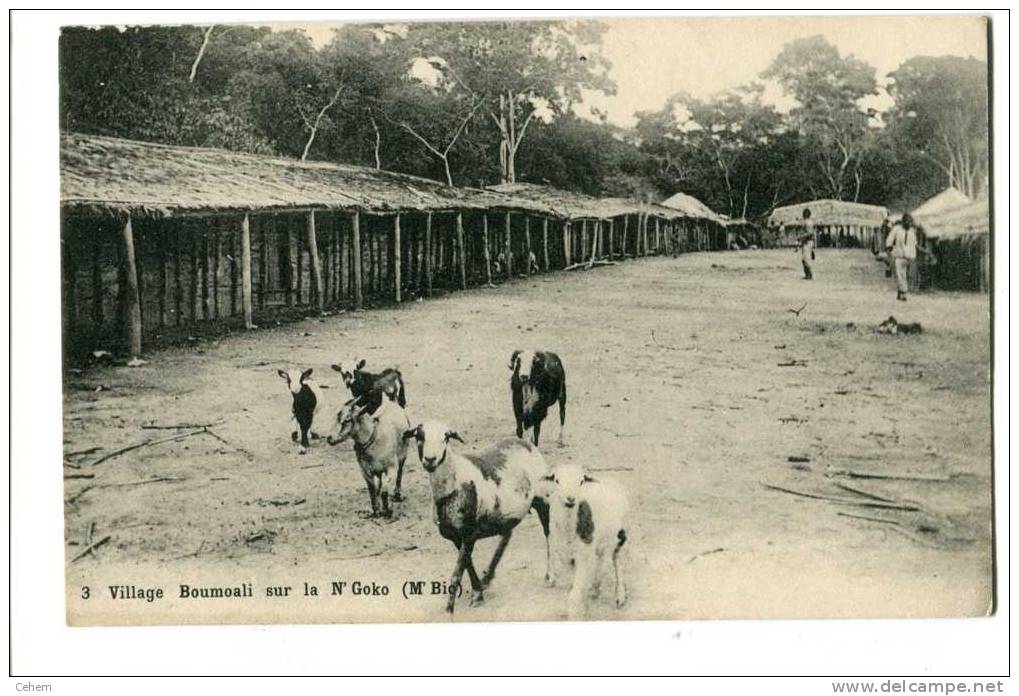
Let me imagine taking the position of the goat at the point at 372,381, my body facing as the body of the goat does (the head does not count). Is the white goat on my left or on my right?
on my left

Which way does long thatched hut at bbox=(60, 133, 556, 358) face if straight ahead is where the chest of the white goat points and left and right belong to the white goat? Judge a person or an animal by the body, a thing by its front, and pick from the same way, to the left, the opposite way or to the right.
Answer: to the left

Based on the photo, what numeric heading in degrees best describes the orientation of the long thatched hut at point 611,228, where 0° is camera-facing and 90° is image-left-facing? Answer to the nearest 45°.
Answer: approximately 315°

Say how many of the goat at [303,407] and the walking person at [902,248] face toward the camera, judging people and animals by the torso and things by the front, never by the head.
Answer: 2
